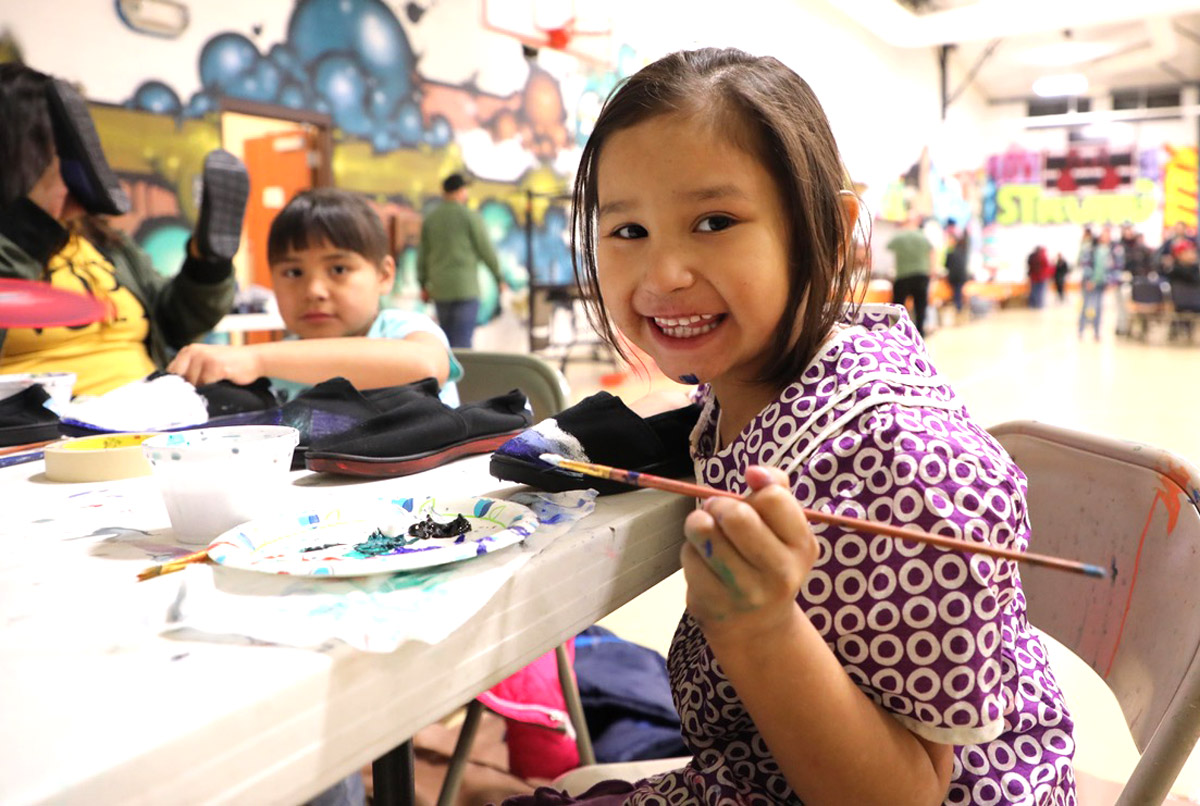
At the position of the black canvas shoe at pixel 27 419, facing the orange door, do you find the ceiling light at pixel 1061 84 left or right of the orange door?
right

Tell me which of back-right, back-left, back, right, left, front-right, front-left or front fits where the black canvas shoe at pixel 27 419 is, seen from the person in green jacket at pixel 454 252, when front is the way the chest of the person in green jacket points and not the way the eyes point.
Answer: back

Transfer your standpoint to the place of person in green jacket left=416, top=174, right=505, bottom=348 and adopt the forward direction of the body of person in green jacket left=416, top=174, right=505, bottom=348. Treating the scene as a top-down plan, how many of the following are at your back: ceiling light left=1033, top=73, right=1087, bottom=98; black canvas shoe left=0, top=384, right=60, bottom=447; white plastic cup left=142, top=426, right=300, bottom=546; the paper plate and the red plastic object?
4

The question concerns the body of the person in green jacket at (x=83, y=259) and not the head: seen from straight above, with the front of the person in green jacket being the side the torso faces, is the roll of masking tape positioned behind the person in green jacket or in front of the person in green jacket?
in front

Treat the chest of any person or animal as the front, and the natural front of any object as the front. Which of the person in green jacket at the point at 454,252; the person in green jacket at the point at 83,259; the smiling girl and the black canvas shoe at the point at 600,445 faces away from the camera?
the person in green jacket at the point at 454,252

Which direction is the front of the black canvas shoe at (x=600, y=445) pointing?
to the viewer's left

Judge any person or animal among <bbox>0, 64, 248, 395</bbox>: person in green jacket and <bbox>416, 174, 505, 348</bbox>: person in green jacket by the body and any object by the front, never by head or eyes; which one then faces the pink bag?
<bbox>0, 64, 248, 395</bbox>: person in green jacket

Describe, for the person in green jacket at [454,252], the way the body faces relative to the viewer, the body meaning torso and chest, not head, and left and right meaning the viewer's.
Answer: facing away from the viewer

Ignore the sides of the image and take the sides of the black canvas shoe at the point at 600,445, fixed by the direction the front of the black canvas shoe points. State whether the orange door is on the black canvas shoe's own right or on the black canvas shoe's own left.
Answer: on the black canvas shoe's own right

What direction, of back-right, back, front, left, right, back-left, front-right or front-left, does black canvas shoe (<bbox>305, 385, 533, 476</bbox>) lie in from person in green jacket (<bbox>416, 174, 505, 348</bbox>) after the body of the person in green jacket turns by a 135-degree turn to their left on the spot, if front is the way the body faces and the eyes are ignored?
front-left

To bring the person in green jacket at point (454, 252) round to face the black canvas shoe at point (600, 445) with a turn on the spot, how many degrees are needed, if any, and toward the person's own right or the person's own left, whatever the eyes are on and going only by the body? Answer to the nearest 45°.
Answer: approximately 180°

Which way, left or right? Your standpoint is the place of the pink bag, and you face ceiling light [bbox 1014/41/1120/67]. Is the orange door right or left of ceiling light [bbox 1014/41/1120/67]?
left

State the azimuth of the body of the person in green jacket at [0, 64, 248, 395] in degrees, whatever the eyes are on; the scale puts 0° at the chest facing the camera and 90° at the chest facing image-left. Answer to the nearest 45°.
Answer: approximately 315°

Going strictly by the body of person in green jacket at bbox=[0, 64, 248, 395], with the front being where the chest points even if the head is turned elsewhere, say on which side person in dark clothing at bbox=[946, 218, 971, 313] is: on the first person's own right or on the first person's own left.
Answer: on the first person's own left
